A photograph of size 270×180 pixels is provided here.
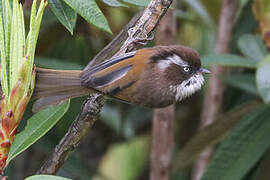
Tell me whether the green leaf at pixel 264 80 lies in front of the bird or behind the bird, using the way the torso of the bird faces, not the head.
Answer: in front

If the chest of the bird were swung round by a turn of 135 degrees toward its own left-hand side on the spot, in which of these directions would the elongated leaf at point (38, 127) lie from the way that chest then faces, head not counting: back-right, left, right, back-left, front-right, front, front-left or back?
left

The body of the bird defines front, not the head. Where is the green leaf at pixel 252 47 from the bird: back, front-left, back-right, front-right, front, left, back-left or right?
front-left

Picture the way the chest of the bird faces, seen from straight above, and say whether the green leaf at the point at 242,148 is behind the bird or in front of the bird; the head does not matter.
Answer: in front

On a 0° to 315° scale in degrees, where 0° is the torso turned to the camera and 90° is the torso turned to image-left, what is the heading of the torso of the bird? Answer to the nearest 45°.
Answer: approximately 270°

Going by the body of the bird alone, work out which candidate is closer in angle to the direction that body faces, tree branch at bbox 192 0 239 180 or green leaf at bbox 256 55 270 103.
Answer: the green leaf
